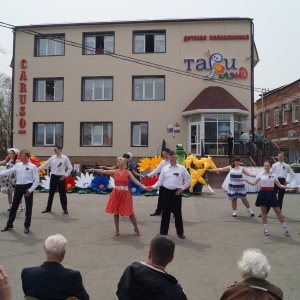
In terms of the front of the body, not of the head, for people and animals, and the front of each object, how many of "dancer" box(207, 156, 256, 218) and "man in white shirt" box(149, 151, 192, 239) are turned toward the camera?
2

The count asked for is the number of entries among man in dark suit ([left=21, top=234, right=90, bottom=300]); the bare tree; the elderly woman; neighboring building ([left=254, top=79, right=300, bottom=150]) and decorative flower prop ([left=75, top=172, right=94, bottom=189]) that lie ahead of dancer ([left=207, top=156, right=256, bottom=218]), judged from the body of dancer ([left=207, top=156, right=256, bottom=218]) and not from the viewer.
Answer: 2

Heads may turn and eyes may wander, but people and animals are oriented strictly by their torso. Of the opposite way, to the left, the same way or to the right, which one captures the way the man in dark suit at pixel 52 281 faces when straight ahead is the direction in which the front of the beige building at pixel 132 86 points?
the opposite way

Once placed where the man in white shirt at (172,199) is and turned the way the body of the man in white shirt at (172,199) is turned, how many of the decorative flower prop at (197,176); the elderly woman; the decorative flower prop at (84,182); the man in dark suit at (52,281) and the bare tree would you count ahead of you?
2

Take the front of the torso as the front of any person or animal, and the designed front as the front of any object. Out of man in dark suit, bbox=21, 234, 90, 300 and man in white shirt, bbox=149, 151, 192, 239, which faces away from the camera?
the man in dark suit

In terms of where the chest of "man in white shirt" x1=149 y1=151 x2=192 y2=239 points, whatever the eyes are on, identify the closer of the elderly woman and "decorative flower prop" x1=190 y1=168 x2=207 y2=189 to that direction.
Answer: the elderly woman

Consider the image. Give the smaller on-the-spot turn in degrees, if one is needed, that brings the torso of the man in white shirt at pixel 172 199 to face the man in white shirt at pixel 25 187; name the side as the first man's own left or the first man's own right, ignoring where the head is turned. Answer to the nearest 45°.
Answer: approximately 90° to the first man's own right

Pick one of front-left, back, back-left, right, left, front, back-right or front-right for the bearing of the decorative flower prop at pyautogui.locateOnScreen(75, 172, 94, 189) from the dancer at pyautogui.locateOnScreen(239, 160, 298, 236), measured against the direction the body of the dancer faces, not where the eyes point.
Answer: back-right

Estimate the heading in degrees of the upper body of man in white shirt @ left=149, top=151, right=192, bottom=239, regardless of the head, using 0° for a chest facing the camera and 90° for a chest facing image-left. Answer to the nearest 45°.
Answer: approximately 0°

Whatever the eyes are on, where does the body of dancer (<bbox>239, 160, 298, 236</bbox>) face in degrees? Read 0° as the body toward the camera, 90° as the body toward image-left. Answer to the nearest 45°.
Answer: approximately 0°

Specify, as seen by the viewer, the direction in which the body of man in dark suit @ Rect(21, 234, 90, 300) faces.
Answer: away from the camera
